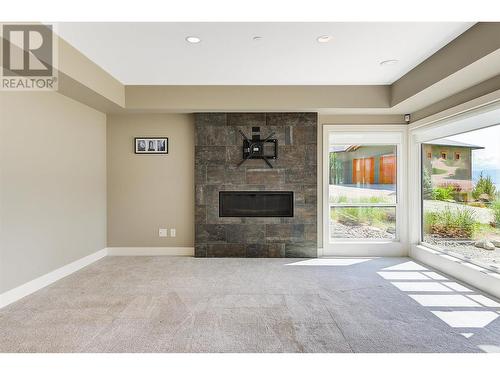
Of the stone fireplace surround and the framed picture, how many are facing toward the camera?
2

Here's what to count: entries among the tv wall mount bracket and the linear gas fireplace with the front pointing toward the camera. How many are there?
2

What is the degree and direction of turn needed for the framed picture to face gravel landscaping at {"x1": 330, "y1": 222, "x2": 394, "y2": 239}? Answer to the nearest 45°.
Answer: approximately 90° to its left

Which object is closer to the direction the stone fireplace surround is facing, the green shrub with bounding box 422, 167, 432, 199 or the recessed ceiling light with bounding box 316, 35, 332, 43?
the recessed ceiling light

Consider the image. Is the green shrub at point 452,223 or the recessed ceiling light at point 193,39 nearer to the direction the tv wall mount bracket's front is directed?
the recessed ceiling light

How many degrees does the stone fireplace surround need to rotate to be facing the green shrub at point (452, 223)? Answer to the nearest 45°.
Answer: approximately 90° to its left

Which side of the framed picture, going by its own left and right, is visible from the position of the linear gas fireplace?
left

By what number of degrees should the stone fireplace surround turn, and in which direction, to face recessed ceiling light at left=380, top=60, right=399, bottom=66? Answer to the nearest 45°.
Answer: approximately 45° to its left

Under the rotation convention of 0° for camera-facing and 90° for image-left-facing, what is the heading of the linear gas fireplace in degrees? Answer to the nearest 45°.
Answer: approximately 0°

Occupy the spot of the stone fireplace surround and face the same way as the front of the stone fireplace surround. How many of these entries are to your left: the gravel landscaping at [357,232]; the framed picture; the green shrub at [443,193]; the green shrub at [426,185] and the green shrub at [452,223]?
4

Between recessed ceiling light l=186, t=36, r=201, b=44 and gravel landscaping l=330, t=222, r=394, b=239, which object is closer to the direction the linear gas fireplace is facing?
the recessed ceiling light
